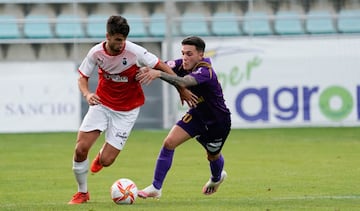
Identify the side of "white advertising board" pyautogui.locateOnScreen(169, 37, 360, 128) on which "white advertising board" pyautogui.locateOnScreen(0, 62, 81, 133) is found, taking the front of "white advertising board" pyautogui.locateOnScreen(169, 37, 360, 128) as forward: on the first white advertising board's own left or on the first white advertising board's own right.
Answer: on the first white advertising board's own right

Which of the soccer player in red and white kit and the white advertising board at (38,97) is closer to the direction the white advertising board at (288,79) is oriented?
the soccer player in red and white kit

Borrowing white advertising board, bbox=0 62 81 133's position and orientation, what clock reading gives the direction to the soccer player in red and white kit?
The soccer player in red and white kit is roughly at 12 o'clock from the white advertising board.

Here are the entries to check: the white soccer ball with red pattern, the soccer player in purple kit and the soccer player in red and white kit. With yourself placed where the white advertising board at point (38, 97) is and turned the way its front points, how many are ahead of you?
3

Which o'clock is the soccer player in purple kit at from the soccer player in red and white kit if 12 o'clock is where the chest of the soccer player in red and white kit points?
The soccer player in purple kit is roughly at 9 o'clock from the soccer player in red and white kit.

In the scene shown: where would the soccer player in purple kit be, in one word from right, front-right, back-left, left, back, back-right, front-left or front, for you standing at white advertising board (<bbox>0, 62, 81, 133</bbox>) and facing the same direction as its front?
front

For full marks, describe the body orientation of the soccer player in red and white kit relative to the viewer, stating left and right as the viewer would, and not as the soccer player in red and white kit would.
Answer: facing the viewer

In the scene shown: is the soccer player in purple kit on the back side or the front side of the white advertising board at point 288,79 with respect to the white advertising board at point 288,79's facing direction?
on the front side

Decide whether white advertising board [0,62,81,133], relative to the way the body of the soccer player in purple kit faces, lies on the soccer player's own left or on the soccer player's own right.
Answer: on the soccer player's own right

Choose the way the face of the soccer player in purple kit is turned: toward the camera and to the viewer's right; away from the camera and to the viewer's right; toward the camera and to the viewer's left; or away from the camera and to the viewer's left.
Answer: toward the camera and to the viewer's left

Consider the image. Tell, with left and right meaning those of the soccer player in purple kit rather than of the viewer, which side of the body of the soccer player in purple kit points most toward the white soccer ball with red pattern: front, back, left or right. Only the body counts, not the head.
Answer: front

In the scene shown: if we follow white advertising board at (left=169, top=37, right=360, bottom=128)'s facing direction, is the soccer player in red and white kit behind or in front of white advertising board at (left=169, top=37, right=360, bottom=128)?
in front

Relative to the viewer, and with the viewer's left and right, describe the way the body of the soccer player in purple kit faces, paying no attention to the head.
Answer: facing the viewer and to the left of the viewer
